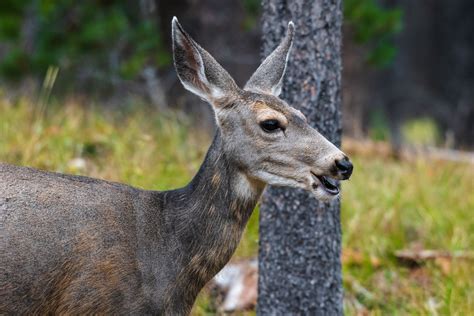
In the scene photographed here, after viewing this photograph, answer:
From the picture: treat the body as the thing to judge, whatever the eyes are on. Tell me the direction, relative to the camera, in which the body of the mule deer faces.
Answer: to the viewer's right
